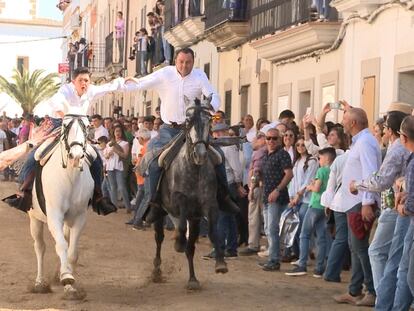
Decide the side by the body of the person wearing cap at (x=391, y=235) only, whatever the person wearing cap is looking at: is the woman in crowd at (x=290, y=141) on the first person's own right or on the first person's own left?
on the first person's own right

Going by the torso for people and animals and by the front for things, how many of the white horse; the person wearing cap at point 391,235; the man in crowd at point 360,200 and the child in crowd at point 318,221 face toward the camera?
1

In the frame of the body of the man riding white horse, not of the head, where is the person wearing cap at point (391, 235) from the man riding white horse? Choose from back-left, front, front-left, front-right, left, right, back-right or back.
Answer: front-left

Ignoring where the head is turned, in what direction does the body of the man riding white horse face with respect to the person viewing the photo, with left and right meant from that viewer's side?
facing the viewer

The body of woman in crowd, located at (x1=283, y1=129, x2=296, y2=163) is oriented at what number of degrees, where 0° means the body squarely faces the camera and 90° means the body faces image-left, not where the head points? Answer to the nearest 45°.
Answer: approximately 45°

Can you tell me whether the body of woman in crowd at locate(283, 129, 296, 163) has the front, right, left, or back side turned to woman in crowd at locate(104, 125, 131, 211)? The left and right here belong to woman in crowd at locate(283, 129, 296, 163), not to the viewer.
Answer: right

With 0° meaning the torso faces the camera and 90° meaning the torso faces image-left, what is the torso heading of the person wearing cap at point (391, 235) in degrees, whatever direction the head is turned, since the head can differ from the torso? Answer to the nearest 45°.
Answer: approximately 90°

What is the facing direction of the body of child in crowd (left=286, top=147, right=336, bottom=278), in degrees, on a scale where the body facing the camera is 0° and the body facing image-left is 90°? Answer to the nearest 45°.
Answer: approximately 90°

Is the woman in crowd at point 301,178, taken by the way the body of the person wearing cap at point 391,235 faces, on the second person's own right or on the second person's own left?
on the second person's own right

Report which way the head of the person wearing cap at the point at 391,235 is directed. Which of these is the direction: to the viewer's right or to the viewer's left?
to the viewer's left

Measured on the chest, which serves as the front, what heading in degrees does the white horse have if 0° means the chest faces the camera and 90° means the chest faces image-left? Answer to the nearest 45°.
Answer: approximately 0°

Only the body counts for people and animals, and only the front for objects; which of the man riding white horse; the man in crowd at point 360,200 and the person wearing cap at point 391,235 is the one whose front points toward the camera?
the man riding white horse
